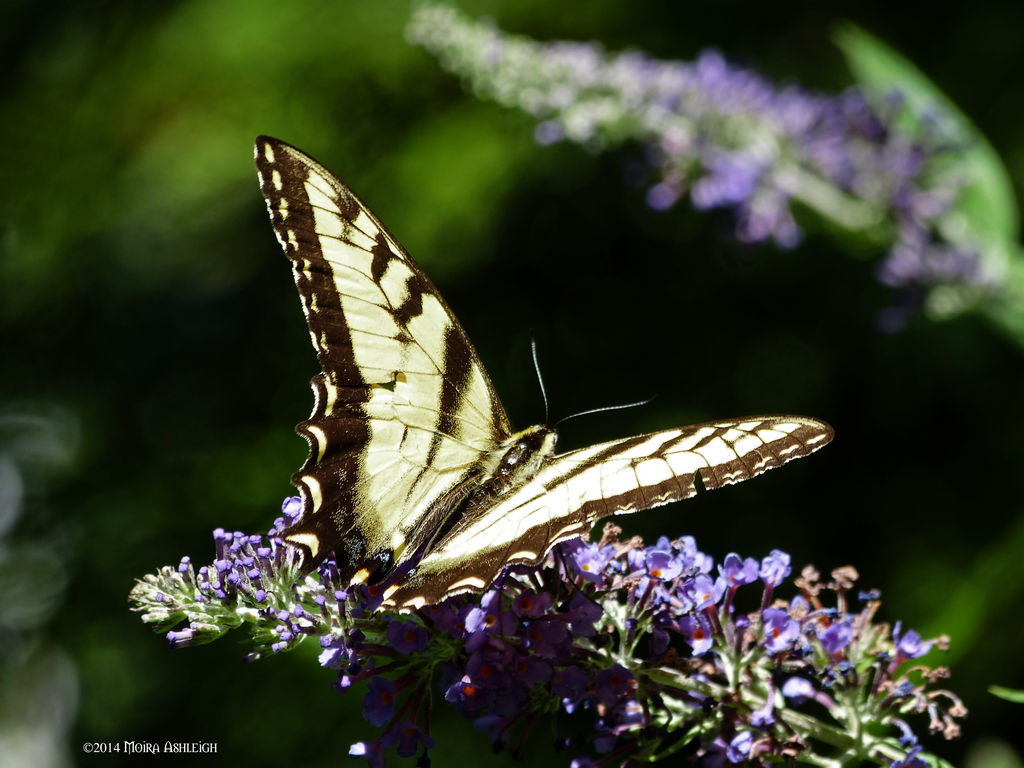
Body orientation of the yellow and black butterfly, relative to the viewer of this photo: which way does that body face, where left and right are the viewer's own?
facing away from the viewer and to the right of the viewer

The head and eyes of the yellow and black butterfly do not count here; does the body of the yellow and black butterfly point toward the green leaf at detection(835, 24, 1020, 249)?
yes

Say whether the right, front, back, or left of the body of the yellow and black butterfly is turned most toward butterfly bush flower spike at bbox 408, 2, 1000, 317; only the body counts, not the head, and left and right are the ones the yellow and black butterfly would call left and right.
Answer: front
